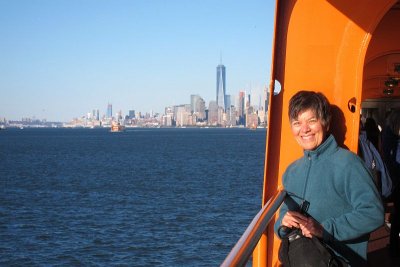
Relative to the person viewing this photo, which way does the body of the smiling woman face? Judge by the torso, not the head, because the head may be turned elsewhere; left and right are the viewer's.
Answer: facing the viewer and to the left of the viewer

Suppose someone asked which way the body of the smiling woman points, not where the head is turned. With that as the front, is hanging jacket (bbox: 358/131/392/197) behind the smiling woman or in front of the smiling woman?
behind

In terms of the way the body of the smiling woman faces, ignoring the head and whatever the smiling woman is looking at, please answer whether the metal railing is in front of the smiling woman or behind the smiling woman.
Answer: in front
